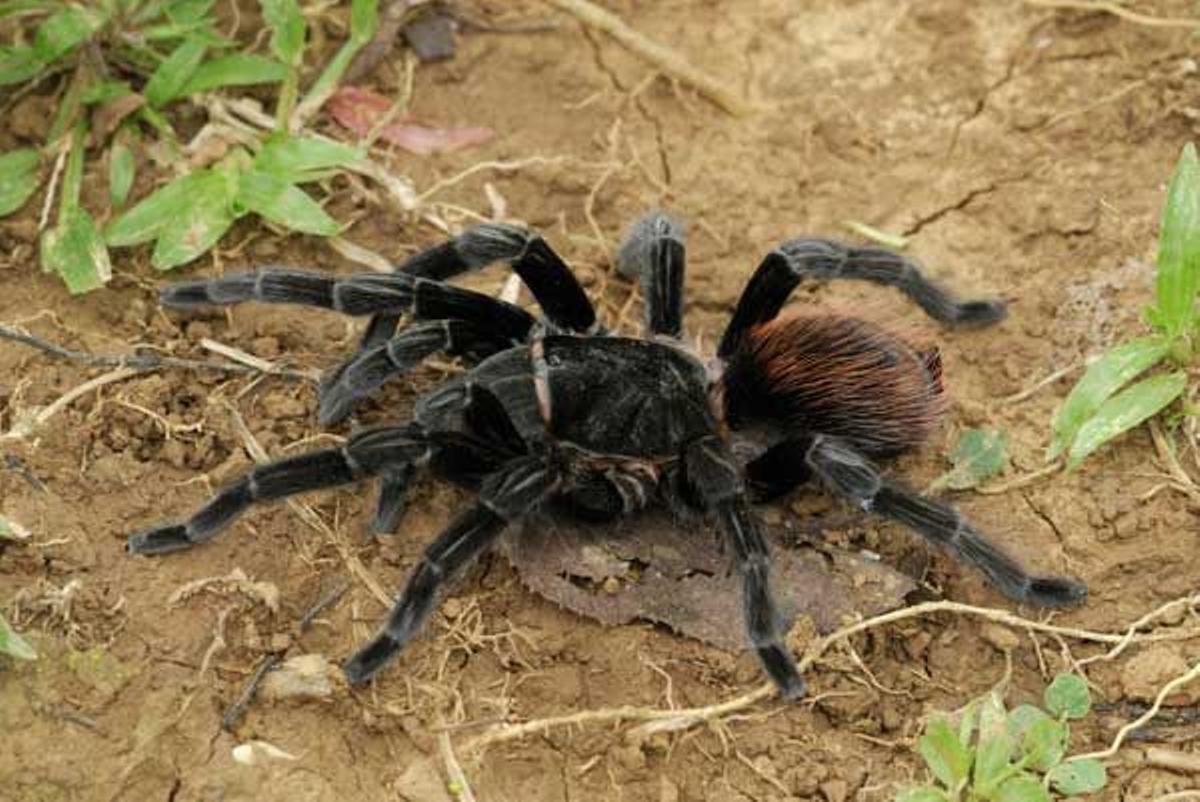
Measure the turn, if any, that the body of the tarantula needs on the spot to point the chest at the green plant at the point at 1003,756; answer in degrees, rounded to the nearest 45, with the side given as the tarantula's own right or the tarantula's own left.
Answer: approximately 135° to the tarantula's own left

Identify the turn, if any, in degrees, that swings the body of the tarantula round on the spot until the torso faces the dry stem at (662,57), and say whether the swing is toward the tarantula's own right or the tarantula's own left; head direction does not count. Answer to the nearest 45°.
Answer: approximately 90° to the tarantula's own right

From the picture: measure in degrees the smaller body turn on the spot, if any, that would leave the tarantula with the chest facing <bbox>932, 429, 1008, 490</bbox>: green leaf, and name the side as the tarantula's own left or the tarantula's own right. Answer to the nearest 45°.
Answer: approximately 180°

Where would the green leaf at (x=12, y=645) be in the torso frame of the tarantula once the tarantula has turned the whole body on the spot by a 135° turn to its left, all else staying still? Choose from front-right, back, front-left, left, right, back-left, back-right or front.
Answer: right

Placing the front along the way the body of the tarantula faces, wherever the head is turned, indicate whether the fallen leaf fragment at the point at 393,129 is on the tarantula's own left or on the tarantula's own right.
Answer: on the tarantula's own right

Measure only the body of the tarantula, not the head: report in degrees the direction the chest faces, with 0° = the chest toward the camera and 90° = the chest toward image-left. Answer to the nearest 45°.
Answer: approximately 90°

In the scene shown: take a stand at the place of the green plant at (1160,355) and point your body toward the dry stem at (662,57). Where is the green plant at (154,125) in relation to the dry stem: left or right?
left

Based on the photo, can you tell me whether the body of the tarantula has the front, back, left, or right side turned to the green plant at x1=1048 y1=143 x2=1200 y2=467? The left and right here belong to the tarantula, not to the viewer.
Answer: back

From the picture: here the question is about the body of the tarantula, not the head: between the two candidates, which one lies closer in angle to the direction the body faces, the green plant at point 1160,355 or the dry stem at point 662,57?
the dry stem
